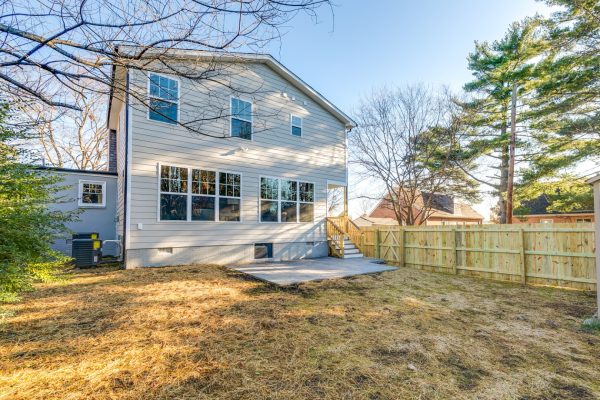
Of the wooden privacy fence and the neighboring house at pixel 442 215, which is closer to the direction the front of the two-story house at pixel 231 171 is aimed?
the neighboring house

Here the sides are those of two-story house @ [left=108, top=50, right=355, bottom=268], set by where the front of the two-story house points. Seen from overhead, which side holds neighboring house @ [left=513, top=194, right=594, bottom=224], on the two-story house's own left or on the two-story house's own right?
on the two-story house's own right

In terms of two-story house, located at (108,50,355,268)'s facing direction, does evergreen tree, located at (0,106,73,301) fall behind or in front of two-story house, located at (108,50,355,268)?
behind

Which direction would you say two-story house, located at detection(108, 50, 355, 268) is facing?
away from the camera

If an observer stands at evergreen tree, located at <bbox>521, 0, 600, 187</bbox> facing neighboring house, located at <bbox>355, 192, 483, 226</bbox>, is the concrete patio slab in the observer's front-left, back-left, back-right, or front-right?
back-left

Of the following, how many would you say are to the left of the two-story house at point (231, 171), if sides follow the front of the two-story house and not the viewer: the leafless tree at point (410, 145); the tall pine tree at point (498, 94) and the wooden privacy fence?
0

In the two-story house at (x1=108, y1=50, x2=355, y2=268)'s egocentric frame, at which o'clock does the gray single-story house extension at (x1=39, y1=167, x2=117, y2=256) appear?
The gray single-story house extension is roughly at 10 o'clock from the two-story house.

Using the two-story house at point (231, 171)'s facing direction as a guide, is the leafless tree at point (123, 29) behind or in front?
behind

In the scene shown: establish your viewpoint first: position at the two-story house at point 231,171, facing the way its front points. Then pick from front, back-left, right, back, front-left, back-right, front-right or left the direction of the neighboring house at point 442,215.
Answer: front-right
